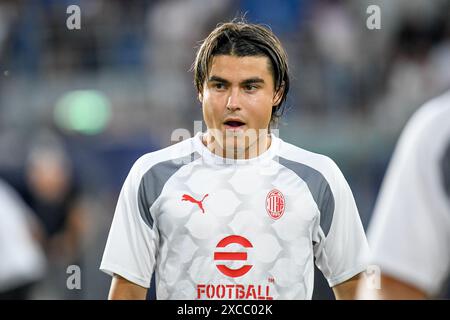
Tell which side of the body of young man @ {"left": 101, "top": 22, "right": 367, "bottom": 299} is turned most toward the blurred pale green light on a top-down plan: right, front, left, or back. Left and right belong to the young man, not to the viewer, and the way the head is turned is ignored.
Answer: back

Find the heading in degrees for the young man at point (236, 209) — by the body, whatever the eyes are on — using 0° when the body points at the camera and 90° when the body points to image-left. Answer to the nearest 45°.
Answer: approximately 0°
